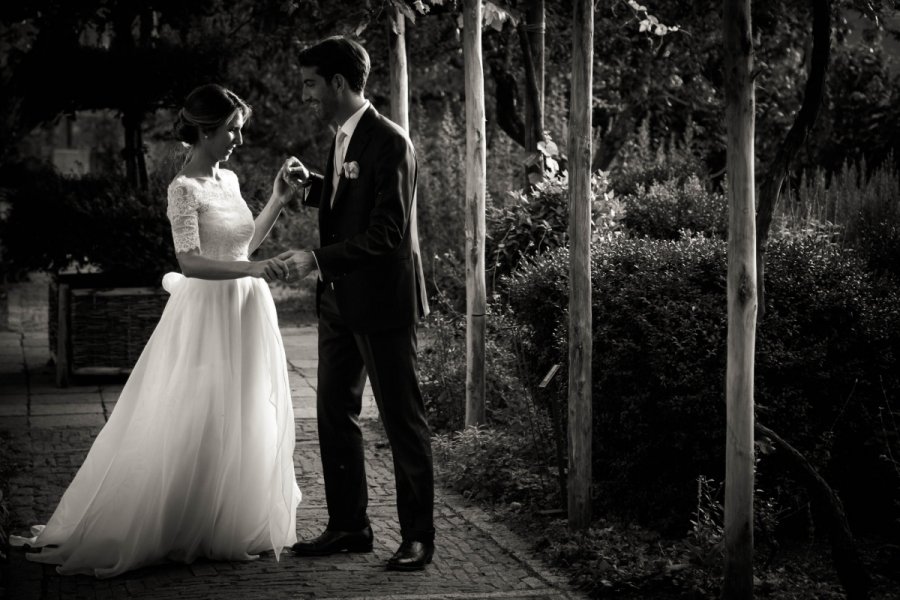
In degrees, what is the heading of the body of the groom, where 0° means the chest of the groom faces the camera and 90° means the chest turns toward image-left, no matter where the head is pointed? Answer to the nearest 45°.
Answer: approximately 90°

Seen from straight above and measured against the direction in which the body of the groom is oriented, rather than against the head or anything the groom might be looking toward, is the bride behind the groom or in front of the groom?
in front

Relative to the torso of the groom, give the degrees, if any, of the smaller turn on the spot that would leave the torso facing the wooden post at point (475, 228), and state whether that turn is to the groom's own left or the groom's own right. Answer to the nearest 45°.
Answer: approximately 90° to the groom's own right

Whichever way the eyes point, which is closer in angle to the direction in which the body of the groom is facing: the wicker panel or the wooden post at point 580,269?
the wicker panel

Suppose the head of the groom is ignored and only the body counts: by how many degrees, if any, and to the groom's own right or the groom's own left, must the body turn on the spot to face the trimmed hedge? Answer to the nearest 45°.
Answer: approximately 180°

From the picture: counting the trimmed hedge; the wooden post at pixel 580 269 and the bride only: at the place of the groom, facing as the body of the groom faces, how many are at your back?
2

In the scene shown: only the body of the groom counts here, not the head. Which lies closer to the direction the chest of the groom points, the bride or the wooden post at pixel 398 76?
the bride

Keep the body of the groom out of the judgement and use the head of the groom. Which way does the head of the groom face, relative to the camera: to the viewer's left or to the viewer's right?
to the viewer's left

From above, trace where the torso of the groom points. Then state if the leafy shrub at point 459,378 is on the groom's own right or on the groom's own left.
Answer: on the groom's own right

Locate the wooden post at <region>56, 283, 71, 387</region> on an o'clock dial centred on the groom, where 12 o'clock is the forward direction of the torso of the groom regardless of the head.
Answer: The wooden post is roughly at 2 o'clock from the groom.

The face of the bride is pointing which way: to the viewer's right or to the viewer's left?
to the viewer's right

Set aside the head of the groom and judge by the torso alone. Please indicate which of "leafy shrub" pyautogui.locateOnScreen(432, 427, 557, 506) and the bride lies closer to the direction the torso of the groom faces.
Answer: the bride

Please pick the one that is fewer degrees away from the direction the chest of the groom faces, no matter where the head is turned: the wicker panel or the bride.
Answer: the bride

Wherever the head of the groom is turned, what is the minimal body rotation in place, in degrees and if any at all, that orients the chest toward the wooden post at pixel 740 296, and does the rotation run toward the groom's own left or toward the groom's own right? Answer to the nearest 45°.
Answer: approximately 135° to the groom's own left

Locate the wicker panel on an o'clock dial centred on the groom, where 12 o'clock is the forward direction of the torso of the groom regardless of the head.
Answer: The wicker panel is roughly at 2 o'clock from the groom.
